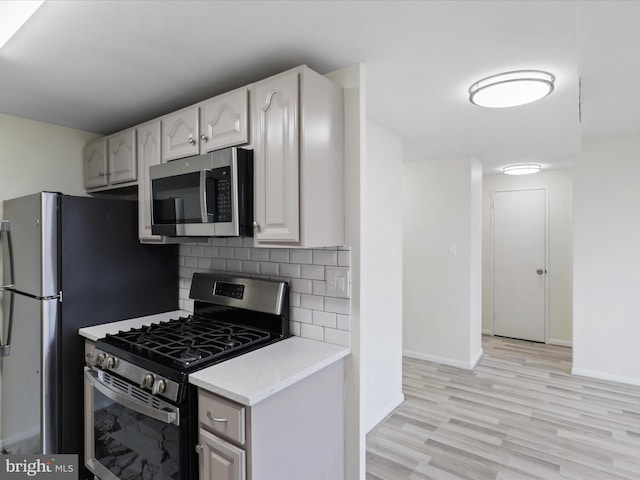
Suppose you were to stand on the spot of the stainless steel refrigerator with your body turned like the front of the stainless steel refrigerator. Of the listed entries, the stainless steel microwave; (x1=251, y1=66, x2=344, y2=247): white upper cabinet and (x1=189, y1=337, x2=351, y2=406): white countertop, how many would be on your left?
3

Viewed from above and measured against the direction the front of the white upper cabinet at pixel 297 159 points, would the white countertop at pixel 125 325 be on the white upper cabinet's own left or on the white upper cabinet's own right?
on the white upper cabinet's own right

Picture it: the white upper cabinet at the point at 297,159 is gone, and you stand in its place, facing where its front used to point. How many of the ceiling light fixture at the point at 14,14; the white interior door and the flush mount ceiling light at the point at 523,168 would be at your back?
2

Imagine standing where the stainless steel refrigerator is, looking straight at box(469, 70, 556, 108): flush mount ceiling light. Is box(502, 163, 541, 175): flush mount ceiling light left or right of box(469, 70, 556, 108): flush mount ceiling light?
left

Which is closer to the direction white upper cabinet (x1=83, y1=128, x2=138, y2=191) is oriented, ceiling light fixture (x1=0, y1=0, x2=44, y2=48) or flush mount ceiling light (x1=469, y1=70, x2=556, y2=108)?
the ceiling light fixture

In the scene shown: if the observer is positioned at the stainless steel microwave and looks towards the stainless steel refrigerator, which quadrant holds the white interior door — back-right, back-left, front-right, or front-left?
back-right

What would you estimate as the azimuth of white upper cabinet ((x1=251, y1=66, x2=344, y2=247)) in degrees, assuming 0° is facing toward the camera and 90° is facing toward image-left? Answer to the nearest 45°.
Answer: approximately 45°

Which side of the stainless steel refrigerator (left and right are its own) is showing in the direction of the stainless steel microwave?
left

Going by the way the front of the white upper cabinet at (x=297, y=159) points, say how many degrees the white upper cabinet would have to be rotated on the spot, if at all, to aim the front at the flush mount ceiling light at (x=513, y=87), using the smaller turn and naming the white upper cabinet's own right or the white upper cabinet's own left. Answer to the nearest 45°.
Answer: approximately 135° to the white upper cabinet's own left

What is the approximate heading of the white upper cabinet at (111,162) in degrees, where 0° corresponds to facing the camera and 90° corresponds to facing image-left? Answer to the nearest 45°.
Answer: approximately 45°
